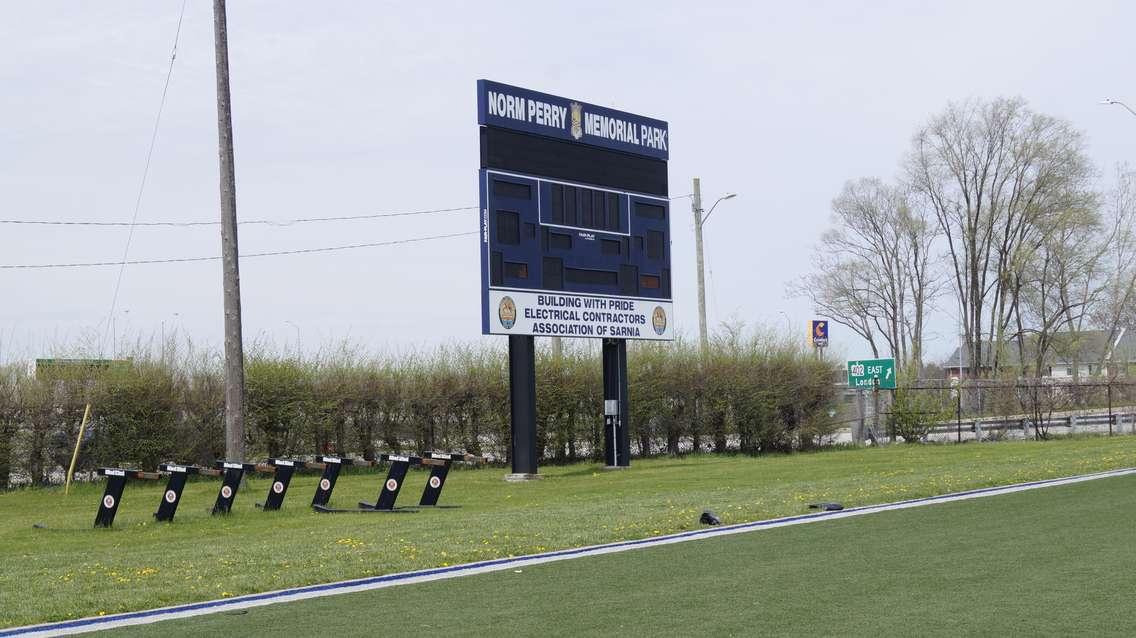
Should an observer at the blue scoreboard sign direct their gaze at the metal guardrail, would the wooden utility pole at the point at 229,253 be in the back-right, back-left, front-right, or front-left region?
back-left

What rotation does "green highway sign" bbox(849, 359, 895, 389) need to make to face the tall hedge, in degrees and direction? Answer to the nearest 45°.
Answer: approximately 45° to its right

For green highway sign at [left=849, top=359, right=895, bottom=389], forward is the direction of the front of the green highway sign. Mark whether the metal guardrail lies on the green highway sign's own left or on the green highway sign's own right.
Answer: on the green highway sign's own left

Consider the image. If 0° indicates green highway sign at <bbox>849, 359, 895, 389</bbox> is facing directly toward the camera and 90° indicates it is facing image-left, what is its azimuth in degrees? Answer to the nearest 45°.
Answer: approximately 0°

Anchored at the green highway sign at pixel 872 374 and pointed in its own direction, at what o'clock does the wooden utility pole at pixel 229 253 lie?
The wooden utility pole is roughly at 1 o'clock from the green highway sign.

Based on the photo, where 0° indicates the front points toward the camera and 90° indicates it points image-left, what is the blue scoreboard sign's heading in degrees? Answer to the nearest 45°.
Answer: approximately 315°

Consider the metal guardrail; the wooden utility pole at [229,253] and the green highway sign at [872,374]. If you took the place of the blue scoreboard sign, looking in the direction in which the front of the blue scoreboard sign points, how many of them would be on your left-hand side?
2

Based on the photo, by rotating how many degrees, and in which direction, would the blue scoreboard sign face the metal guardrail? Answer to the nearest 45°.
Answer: approximately 90° to its left
